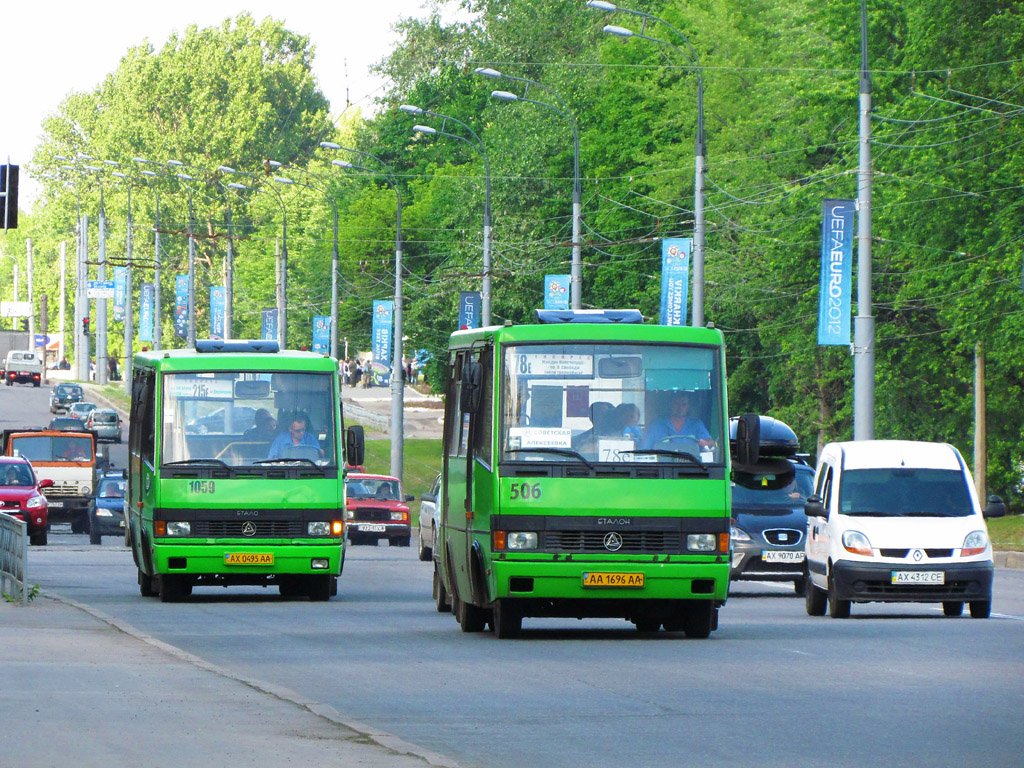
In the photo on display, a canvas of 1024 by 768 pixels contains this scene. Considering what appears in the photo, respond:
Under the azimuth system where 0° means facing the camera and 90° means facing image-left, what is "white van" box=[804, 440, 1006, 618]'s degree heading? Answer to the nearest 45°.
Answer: approximately 0°

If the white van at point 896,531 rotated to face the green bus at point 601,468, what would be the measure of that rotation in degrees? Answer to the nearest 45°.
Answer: approximately 45° to its right

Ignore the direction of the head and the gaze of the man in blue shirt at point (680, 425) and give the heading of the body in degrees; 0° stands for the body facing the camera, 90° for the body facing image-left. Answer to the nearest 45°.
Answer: approximately 0°

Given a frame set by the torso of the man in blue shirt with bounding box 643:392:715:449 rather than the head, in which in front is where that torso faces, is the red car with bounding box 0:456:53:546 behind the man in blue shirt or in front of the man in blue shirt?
behind

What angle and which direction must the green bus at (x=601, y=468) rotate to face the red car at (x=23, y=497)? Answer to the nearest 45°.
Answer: approximately 135° to its right
